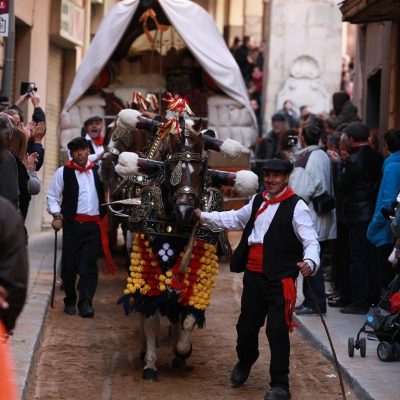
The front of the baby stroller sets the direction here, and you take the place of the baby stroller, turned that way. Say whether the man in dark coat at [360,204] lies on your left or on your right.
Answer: on your right

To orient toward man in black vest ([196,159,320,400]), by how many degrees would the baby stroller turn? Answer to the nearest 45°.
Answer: approximately 45° to its left

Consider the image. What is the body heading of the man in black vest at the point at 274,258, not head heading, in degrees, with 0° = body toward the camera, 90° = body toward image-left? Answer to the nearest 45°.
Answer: approximately 45°

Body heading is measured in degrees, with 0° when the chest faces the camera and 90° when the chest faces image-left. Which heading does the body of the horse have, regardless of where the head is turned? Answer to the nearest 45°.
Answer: approximately 0°

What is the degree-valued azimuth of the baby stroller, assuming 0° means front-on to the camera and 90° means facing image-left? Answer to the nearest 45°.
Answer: approximately 90°

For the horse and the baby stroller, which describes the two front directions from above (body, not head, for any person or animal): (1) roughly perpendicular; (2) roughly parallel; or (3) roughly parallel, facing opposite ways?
roughly perpendicular

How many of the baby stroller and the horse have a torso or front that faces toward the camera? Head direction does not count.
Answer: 1
